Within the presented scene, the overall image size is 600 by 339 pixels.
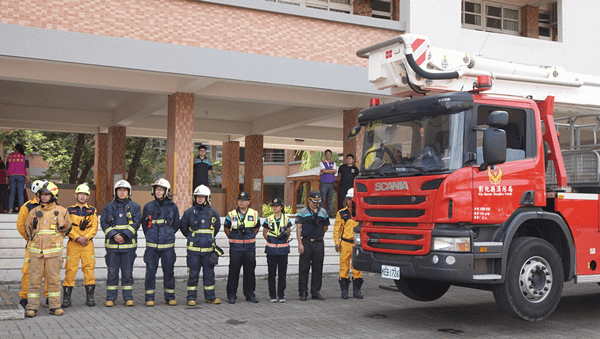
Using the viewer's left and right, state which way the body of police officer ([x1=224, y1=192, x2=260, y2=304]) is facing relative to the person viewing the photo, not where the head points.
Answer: facing the viewer

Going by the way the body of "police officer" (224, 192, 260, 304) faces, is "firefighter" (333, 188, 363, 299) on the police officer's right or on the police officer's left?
on the police officer's left

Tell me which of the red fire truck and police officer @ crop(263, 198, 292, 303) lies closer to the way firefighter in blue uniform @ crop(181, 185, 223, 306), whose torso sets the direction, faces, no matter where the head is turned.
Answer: the red fire truck

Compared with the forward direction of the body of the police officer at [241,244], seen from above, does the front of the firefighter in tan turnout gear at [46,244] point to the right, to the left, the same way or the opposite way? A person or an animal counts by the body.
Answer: the same way

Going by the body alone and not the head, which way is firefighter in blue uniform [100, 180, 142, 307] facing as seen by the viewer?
toward the camera

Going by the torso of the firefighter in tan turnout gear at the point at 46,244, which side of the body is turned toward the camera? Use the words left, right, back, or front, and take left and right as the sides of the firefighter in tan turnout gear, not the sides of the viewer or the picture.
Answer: front

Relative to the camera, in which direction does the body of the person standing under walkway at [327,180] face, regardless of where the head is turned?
toward the camera

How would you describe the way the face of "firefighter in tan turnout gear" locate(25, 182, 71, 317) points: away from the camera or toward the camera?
toward the camera

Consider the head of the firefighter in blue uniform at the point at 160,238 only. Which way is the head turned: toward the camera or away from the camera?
toward the camera

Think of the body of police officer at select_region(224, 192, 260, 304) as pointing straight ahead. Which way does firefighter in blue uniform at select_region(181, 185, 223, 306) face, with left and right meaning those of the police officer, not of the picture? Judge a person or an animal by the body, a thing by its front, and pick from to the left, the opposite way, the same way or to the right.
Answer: the same way

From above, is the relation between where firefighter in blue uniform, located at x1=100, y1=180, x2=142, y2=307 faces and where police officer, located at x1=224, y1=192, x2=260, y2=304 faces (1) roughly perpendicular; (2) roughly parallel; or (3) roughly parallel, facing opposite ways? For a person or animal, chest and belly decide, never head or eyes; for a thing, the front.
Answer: roughly parallel

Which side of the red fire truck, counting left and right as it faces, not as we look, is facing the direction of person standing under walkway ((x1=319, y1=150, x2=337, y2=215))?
right
